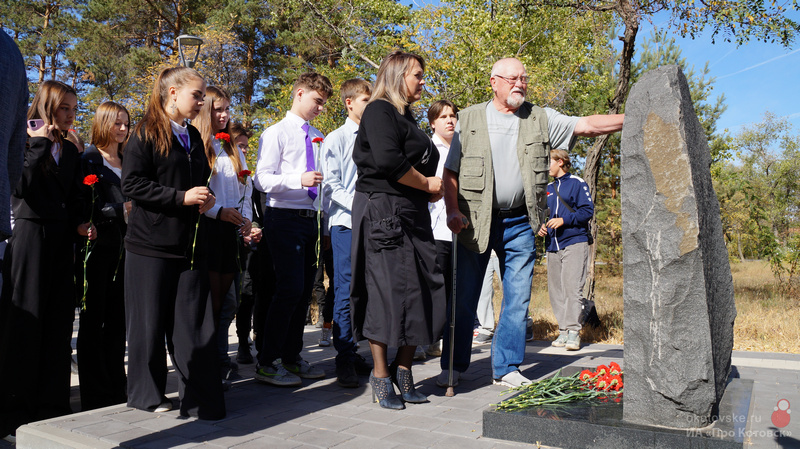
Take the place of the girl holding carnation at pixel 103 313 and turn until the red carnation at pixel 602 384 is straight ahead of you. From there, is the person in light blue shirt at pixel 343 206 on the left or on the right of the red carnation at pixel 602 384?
left

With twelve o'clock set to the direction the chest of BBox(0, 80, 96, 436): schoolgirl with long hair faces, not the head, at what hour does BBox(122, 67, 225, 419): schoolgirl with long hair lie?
BBox(122, 67, 225, 419): schoolgirl with long hair is roughly at 12 o'clock from BBox(0, 80, 96, 436): schoolgirl with long hair.

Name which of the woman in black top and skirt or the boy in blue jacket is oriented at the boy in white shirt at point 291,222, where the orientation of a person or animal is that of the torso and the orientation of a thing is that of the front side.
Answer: the boy in blue jacket

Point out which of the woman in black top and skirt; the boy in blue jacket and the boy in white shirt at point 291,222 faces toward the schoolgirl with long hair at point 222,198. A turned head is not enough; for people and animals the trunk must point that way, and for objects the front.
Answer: the boy in blue jacket

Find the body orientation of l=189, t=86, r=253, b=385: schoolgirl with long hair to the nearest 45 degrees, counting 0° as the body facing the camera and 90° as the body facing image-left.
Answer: approximately 315°

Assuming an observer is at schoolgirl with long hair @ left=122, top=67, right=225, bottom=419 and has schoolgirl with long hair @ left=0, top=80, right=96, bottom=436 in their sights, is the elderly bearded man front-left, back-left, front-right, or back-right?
back-right

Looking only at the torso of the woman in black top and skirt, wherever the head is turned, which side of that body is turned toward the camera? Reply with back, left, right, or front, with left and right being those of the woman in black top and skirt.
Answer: right

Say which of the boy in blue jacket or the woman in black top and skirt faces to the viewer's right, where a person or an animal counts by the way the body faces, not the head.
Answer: the woman in black top and skirt

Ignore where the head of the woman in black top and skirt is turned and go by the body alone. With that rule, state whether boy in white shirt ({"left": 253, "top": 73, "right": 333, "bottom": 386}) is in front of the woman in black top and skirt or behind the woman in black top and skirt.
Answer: behind

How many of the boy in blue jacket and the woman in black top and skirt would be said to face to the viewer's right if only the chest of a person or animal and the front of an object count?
1

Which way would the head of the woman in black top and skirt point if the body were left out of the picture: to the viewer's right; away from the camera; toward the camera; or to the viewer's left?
to the viewer's right

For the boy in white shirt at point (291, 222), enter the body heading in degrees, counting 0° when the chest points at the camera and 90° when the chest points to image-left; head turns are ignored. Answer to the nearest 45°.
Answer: approximately 315°

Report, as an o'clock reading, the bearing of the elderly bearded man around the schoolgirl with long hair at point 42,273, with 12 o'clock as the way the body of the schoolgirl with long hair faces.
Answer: The elderly bearded man is roughly at 11 o'clock from the schoolgirl with long hair.

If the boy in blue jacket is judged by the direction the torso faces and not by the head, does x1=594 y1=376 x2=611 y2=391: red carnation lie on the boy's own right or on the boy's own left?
on the boy's own left

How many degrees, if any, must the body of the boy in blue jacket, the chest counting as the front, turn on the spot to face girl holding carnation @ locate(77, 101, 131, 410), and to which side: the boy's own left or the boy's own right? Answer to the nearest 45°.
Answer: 0° — they already face them
